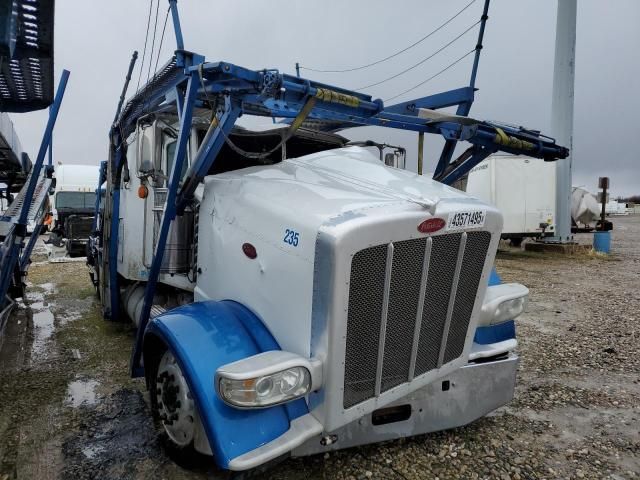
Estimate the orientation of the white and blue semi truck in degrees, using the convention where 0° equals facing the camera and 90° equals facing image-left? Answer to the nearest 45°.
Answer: approximately 315°

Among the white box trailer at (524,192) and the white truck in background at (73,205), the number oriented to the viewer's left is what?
0

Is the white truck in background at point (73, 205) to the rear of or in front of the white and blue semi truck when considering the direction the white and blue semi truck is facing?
to the rear

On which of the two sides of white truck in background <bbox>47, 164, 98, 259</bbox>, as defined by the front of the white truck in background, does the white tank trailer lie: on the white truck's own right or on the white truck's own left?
on the white truck's own left

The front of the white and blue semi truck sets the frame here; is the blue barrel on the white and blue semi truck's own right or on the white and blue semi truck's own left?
on the white and blue semi truck's own left

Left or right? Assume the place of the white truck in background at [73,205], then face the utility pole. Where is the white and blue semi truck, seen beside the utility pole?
right

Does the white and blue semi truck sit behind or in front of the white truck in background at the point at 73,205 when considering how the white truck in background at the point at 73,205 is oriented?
in front
